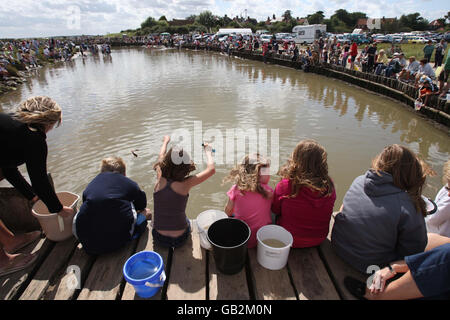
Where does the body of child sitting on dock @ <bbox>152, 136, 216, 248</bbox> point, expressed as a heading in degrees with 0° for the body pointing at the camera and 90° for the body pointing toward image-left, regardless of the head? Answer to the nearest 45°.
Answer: approximately 180°

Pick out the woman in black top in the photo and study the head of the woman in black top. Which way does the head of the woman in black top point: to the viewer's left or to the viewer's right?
to the viewer's right

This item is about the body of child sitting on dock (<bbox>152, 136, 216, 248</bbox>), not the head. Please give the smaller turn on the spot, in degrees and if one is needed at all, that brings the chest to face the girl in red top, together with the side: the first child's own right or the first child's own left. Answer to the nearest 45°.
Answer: approximately 90° to the first child's own right

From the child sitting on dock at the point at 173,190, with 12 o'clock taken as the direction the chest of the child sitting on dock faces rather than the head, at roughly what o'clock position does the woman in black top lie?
The woman in black top is roughly at 9 o'clock from the child sitting on dock.

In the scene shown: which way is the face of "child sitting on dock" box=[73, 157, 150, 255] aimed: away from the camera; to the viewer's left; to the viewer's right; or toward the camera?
away from the camera

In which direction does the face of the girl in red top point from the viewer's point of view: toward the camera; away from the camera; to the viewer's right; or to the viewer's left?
away from the camera

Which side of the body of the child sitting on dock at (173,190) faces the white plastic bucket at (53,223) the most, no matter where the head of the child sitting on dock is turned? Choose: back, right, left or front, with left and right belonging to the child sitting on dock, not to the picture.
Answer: left

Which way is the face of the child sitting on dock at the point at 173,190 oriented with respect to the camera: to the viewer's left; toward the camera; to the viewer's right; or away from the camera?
away from the camera

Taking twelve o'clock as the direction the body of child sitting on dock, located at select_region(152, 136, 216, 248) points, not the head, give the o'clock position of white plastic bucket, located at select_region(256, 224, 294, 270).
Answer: The white plastic bucket is roughly at 4 o'clock from the child sitting on dock.
